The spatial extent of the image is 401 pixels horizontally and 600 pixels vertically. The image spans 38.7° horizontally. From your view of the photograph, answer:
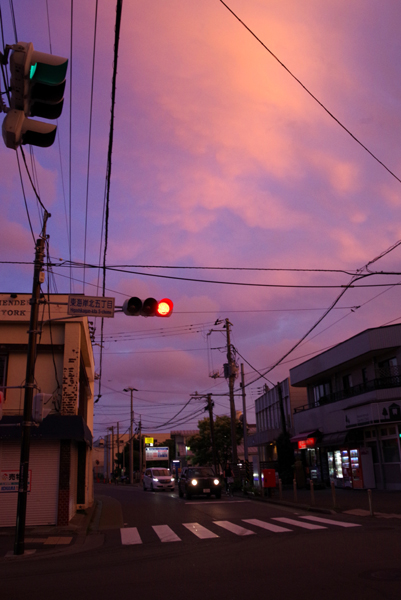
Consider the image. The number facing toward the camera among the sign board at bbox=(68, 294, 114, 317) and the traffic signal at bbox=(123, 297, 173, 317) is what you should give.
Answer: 2

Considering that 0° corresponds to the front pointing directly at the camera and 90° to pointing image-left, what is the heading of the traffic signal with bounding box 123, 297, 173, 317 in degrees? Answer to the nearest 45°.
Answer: approximately 0°

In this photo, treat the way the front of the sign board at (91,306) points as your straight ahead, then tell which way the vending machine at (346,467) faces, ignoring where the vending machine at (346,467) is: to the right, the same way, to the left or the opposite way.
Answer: to the right

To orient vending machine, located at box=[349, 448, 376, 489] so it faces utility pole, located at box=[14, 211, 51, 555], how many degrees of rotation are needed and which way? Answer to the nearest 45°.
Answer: approximately 45° to its left

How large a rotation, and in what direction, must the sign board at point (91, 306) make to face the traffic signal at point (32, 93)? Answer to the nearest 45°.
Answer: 0° — it already faces it

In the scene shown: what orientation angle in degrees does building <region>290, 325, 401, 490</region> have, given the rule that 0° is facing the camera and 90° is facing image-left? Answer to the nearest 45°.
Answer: approximately 45°

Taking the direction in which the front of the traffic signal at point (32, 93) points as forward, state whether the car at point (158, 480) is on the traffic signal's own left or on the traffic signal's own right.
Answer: on the traffic signal's own left

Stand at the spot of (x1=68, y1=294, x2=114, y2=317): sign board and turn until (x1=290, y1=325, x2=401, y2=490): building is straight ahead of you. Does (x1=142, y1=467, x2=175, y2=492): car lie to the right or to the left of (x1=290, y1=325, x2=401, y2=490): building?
left

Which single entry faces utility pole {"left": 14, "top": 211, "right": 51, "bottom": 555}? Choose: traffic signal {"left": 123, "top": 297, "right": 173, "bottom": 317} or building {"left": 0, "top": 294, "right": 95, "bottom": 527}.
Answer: the building

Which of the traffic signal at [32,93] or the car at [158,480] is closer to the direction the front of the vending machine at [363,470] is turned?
the traffic signal
